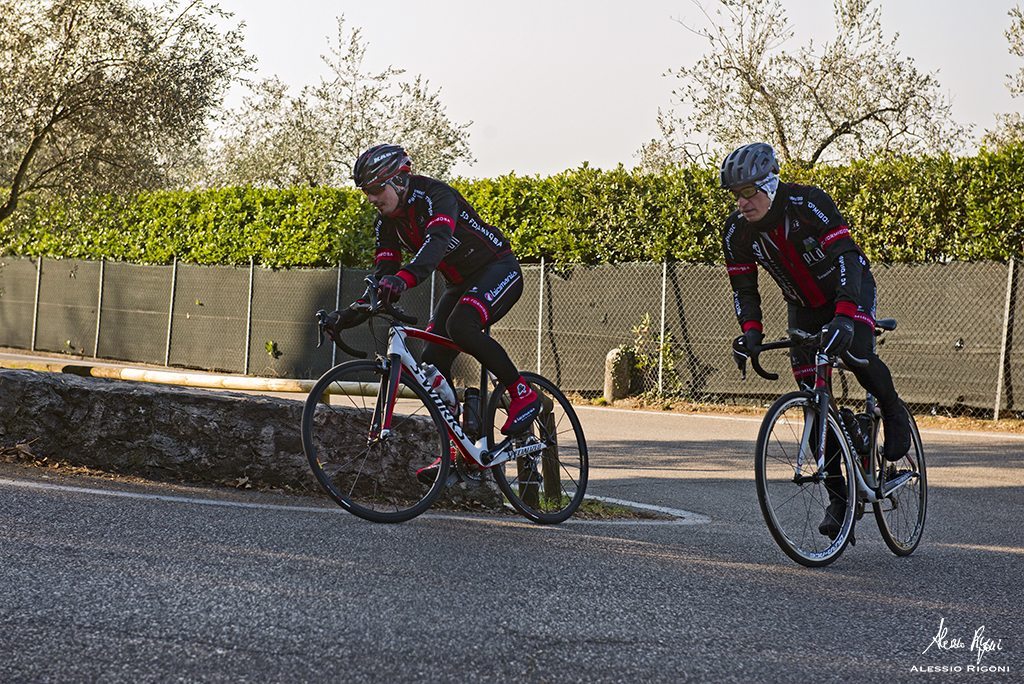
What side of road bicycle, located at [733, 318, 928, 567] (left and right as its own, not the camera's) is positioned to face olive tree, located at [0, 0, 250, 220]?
right

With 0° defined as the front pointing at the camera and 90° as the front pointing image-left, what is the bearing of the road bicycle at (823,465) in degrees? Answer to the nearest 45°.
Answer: approximately 45°

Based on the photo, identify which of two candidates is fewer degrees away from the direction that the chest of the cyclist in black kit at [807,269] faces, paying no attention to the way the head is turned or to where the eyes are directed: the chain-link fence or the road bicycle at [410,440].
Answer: the road bicycle

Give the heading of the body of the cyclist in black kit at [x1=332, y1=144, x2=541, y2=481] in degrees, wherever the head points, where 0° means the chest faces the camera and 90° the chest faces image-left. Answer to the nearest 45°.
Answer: approximately 45°

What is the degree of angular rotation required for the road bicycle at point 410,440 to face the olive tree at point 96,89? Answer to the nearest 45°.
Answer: approximately 90° to its right

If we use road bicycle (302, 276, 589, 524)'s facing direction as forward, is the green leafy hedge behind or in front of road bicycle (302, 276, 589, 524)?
behind

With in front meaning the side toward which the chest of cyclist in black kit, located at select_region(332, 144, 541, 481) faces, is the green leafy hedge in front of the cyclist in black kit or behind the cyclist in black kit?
behind

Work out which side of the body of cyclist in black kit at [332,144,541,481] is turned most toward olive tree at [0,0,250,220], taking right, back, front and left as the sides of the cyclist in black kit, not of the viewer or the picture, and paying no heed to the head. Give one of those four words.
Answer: right

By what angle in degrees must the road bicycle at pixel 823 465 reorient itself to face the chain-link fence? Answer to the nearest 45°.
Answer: approximately 135° to its right

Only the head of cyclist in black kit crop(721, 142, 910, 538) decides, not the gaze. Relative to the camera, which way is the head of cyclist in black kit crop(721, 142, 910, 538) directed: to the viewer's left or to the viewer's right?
to the viewer's left

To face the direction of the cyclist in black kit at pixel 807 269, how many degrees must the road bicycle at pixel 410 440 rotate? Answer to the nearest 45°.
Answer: approximately 135° to its left
